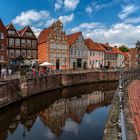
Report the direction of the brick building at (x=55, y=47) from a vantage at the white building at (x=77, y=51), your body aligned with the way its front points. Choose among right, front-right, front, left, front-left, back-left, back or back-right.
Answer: front-right

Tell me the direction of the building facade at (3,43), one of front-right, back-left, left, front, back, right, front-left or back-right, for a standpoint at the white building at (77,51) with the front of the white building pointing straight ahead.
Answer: front-right

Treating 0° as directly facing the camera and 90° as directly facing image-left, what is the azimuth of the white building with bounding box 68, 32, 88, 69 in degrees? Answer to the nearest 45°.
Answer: approximately 0°

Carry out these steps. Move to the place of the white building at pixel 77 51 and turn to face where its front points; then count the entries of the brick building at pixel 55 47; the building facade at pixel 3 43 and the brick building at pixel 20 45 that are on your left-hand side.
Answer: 0
